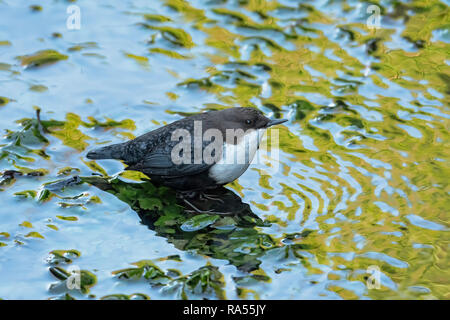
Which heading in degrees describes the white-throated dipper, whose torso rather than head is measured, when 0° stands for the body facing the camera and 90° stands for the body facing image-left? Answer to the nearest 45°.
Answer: approximately 270°
